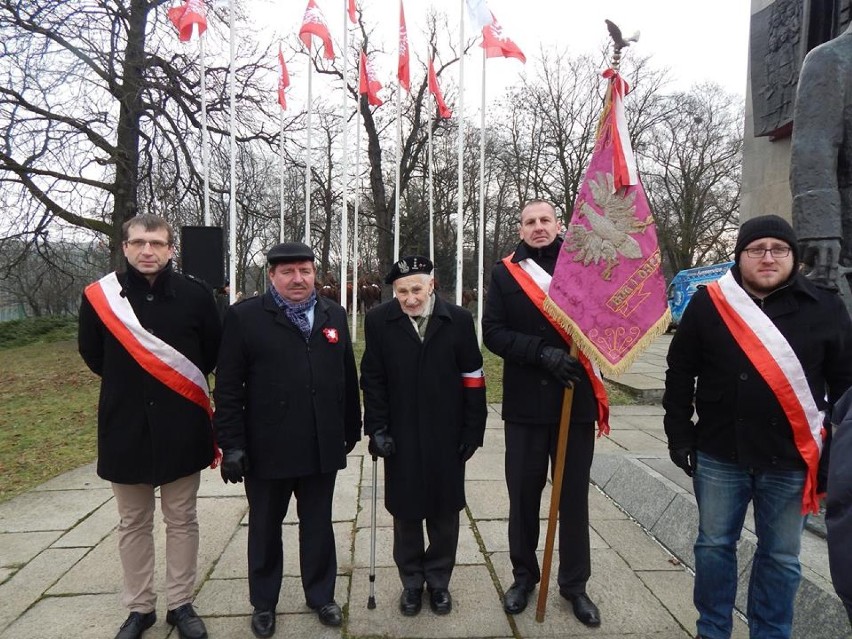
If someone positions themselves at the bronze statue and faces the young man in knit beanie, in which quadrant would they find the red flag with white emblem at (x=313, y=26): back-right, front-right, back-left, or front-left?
back-right

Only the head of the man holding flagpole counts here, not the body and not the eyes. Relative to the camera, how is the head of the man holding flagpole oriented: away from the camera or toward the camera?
toward the camera

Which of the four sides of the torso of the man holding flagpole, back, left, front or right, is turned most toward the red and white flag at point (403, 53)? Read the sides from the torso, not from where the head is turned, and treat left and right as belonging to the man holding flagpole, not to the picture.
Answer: back

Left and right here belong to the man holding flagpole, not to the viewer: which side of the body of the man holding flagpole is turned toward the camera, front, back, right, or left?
front

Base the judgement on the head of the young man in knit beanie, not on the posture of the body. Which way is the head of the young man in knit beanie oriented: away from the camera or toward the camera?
toward the camera

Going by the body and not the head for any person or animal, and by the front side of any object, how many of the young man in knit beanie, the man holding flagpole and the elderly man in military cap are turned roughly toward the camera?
3

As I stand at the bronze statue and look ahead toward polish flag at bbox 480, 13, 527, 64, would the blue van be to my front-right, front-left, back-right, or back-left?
front-right

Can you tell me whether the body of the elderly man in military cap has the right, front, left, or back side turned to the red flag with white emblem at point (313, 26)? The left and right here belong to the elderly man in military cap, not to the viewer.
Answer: back

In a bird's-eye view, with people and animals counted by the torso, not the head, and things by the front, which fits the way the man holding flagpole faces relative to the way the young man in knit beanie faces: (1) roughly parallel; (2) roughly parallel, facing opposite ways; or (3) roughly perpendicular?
roughly parallel

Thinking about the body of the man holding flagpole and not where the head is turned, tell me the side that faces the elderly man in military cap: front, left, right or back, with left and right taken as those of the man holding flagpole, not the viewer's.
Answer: right

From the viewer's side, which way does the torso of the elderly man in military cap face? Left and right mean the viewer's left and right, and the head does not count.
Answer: facing the viewer
